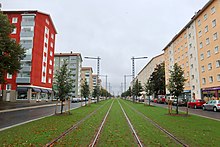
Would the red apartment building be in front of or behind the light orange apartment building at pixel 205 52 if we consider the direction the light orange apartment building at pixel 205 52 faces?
in front

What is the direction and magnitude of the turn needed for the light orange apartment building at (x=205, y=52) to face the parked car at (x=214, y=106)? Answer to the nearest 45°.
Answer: approximately 45° to its left

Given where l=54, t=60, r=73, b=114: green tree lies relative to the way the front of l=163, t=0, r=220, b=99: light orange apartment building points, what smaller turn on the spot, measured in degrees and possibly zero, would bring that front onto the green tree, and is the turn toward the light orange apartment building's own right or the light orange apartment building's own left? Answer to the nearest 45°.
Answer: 0° — it already faces it

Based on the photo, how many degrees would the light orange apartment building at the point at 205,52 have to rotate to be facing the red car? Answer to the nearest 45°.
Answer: approximately 45° to its left

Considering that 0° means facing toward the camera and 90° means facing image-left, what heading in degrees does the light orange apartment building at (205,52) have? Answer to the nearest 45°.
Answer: approximately 45°
